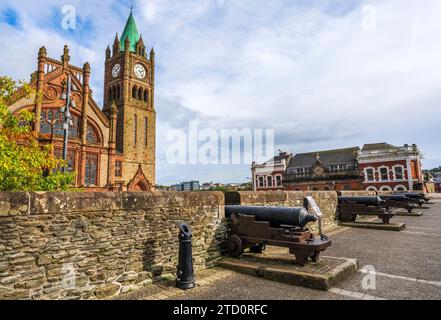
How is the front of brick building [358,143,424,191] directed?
toward the camera

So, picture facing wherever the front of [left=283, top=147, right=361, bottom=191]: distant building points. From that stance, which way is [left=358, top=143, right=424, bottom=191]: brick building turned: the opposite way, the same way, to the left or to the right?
the same way

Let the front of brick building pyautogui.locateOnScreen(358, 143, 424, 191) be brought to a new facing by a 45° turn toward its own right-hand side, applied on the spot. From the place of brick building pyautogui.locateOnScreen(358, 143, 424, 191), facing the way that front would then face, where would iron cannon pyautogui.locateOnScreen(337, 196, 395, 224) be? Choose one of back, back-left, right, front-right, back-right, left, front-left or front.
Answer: front-left

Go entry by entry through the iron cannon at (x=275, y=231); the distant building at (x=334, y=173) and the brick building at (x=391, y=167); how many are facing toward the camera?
2

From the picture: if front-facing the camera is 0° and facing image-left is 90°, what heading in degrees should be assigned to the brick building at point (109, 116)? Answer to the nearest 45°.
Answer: approximately 315°

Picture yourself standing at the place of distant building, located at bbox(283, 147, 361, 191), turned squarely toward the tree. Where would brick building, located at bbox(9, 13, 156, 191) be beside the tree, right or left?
right

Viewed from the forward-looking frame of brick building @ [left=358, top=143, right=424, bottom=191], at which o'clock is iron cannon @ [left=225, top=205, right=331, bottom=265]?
The iron cannon is roughly at 12 o'clock from the brick building.

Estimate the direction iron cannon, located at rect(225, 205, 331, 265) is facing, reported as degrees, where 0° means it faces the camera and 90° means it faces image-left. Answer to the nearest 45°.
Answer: approximately 135°

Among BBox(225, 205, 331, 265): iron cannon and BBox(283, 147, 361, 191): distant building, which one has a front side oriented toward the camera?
the distant building

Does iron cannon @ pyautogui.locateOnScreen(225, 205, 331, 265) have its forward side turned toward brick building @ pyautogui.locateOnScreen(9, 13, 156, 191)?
yes

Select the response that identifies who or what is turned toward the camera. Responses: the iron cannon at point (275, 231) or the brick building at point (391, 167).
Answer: the brick building

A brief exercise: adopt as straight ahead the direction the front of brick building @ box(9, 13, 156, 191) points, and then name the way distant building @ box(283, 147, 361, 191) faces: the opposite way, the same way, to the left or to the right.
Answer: to the right

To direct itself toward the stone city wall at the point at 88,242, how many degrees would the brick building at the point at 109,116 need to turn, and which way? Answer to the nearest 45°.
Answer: approximately 45° to its right

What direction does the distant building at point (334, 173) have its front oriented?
toward the camera

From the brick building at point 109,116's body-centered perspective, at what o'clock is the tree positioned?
The tree is roughly at 2 o'clock from the brick building.

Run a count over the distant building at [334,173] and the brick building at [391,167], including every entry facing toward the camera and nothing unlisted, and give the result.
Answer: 2

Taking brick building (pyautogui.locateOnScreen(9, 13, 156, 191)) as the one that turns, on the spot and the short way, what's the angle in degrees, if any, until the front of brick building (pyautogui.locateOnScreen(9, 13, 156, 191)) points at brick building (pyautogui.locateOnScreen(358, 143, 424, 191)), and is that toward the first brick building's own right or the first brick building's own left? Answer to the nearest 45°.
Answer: approximately 45° to the first brick building's own left

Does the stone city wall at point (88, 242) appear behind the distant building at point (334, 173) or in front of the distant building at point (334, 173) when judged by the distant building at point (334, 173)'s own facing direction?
in front
